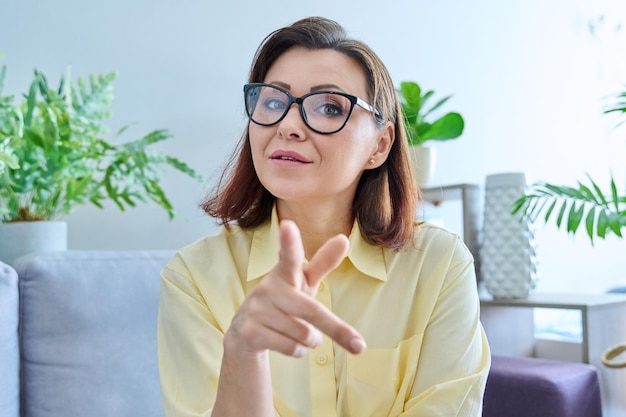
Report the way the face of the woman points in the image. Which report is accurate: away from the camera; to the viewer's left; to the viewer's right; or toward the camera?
toward the camera

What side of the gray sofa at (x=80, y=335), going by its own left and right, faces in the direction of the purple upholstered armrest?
left

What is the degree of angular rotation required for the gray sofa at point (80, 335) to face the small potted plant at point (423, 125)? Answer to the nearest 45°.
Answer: approximately 135° to its left

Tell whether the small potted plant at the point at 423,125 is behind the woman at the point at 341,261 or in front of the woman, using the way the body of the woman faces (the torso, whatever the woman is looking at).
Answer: behind

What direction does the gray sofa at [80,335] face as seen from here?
toward the camera

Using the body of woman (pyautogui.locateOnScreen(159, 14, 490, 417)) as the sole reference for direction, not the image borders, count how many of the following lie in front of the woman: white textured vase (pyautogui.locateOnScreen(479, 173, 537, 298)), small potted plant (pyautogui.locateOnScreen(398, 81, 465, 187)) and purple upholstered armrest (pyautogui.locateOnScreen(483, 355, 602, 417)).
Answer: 0

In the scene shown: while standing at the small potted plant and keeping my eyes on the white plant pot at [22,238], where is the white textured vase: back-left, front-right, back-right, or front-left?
back-left

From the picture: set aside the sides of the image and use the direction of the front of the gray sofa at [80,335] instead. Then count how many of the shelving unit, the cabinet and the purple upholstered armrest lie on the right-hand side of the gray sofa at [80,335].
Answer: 0

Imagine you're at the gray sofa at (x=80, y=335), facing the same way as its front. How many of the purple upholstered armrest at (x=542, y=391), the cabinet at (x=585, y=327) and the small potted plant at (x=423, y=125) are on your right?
0
